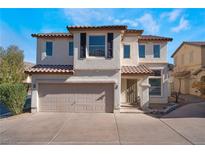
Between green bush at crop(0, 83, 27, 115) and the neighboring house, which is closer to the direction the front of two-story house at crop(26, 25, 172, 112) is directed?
the green bush

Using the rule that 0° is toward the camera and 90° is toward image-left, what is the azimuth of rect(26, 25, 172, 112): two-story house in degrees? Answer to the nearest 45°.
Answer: approximately 0°

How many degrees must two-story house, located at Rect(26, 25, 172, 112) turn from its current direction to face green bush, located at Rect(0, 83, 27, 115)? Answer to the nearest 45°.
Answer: approximately 90° to its right

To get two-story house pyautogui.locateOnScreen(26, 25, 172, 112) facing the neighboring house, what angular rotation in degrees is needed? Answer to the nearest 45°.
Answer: approximately 135° to its left

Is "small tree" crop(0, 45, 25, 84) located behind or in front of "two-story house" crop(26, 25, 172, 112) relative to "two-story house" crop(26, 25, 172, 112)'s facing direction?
behind
